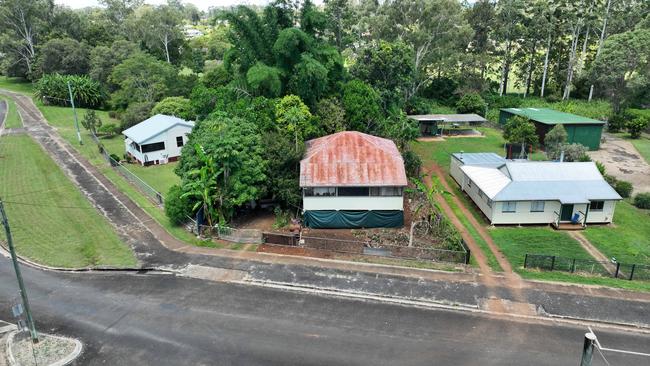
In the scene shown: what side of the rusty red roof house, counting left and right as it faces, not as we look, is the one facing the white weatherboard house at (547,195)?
left

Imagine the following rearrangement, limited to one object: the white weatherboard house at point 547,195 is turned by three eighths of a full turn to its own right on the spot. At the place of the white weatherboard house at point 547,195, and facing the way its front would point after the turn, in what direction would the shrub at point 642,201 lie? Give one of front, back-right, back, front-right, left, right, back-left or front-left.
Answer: right

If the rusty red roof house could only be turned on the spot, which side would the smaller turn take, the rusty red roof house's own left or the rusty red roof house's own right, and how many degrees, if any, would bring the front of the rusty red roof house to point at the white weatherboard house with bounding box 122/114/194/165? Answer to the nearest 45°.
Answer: approximately 135° to the rusty red roof house's own right

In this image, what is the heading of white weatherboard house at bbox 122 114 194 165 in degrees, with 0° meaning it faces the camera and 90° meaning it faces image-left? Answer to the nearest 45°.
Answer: approximately 45°

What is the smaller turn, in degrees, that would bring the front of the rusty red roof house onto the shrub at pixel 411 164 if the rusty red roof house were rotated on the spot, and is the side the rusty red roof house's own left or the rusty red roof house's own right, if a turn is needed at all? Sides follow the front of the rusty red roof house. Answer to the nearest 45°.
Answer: approximately 135° to the rusty red roof house's own left

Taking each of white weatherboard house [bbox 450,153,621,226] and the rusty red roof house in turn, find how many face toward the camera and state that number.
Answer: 2

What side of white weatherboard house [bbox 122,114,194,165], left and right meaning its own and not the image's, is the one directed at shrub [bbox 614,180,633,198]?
left

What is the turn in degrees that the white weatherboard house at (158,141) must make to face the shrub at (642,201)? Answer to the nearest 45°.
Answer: approximately 90° to its left

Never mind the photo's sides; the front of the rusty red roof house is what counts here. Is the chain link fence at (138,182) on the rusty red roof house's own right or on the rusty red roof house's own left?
on the rusty red roof house's own right

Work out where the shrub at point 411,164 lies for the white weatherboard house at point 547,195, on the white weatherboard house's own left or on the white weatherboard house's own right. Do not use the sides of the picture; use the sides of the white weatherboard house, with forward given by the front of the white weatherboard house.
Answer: on the white weatherboard house's own right
